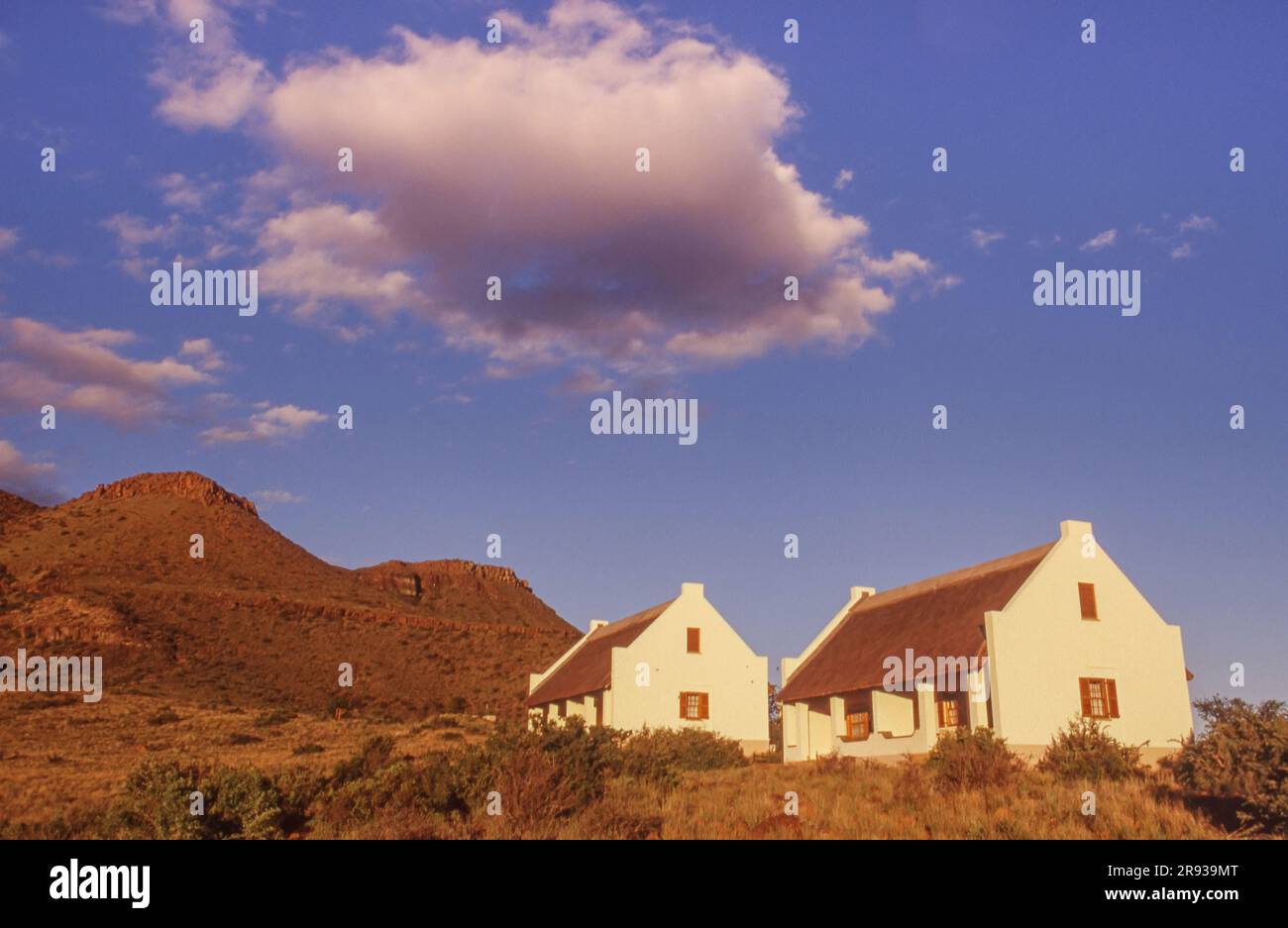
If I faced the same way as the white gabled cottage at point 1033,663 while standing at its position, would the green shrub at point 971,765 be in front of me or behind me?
in front

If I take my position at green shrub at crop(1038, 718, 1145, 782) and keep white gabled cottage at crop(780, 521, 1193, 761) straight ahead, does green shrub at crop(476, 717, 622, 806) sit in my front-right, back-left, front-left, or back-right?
back-left

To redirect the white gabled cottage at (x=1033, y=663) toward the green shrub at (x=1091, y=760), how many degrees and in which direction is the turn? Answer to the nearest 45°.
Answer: approximately 45° to its left

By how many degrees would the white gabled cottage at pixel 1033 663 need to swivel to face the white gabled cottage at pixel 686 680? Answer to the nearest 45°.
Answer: approximately 90° to its right

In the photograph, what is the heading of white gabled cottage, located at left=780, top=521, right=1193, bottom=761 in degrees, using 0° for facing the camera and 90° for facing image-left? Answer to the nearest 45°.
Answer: approximately 45°

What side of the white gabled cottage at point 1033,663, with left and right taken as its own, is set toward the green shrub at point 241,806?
front

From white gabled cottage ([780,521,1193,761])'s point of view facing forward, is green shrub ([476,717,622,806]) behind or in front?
in front
